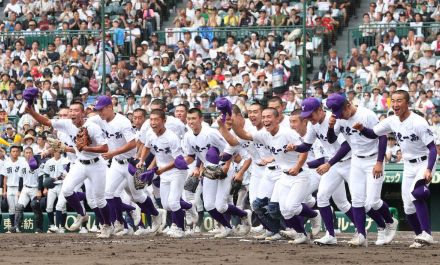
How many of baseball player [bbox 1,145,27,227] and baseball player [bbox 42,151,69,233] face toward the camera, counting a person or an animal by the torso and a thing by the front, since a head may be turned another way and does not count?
2

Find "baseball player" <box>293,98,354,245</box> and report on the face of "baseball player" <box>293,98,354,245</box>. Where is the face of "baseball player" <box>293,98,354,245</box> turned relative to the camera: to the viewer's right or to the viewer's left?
to the viewer's left

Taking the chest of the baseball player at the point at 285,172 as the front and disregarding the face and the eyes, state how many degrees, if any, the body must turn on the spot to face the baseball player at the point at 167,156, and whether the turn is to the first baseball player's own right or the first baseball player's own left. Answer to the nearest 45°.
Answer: approximately 90° to the first baseball player's own right

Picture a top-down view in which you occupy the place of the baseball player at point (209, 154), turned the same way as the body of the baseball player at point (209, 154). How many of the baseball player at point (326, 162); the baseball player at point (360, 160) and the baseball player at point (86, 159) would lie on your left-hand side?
2

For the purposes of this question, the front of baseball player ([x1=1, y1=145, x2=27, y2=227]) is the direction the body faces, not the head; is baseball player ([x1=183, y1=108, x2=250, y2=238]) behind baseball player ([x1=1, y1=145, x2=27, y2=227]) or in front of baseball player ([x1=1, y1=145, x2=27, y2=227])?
in front

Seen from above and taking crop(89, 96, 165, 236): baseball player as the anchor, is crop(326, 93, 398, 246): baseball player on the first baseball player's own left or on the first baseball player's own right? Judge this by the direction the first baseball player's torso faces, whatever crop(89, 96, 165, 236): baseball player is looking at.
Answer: on the first baseball player's own left

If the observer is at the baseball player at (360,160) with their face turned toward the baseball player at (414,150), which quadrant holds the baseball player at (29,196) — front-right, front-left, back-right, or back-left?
back-left
